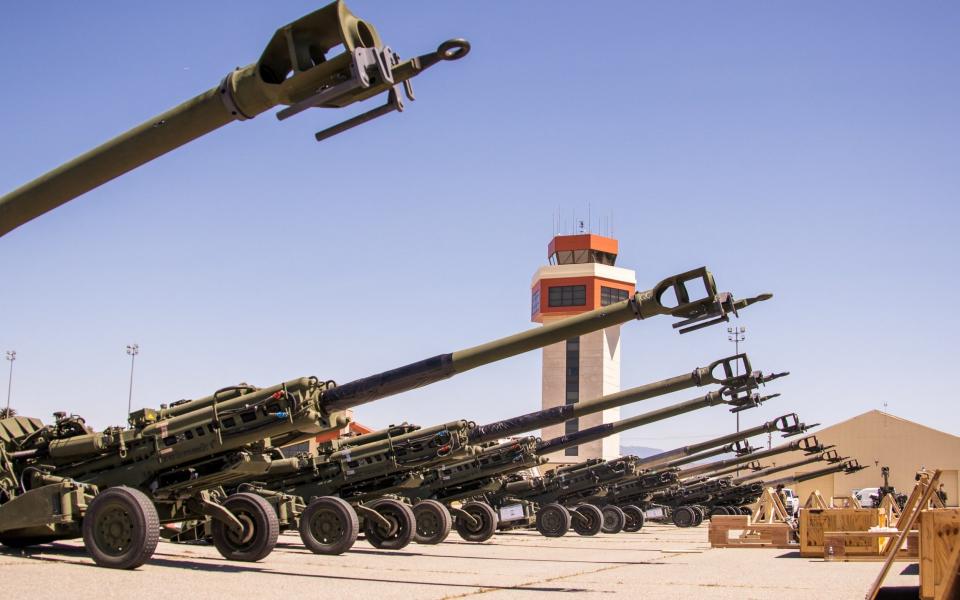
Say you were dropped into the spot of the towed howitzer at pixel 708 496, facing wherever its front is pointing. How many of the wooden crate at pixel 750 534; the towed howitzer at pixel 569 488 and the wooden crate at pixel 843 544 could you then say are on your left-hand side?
0

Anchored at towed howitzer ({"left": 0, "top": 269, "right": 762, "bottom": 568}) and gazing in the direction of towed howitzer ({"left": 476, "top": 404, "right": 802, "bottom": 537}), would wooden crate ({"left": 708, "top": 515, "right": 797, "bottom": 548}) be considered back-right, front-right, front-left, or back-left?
front-right

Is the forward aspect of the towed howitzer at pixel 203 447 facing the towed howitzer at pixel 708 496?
no

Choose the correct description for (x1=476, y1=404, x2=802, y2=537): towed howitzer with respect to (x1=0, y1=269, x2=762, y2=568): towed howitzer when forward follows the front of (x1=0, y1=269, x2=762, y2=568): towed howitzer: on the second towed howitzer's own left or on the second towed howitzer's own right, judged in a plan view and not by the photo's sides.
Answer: on the second towed howitzer's own left

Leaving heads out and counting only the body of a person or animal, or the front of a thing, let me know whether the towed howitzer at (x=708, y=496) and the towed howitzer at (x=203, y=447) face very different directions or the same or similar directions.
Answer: same or similar directions

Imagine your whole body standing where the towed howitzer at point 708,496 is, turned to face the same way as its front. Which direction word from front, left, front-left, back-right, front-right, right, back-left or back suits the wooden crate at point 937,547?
front-right
